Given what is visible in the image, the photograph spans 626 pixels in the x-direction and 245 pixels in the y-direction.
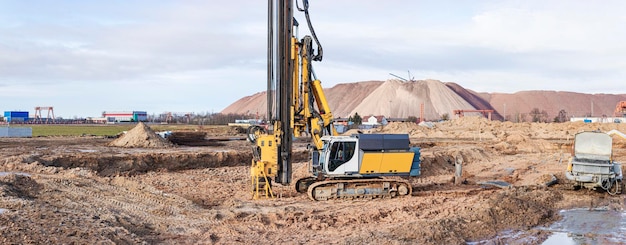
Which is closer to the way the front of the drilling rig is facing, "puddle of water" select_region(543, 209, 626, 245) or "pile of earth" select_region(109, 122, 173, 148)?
the pile of earth

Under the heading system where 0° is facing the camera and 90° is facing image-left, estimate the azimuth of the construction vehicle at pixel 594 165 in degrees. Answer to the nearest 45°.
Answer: approximately 180°

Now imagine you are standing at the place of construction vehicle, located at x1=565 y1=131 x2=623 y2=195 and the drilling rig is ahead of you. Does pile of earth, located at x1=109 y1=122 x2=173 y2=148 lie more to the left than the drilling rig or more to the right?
right

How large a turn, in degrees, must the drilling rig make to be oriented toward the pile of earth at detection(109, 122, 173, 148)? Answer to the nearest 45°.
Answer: approximately 45° to its right

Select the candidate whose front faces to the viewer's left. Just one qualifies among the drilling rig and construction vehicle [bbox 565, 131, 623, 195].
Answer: the drilling rig

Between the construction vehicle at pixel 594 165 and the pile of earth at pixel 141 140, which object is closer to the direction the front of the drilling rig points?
the pile of earth

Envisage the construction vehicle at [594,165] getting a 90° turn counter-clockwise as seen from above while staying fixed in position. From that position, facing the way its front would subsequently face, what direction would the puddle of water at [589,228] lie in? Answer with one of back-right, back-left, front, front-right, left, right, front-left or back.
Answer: left

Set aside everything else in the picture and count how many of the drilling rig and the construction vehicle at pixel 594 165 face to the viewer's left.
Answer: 1

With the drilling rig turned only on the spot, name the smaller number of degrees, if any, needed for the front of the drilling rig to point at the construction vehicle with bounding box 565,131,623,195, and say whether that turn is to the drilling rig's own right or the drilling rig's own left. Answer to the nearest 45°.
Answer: approximately 180°

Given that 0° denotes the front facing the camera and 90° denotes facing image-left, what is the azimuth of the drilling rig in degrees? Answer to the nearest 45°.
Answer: approximately 90°
